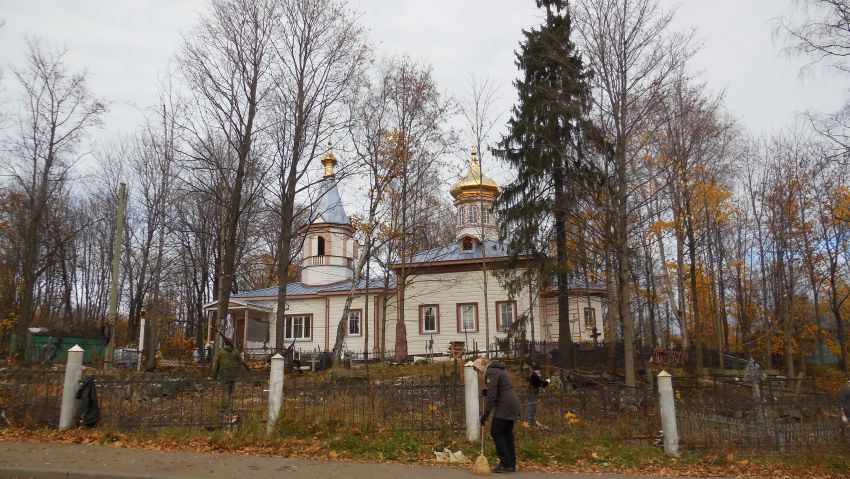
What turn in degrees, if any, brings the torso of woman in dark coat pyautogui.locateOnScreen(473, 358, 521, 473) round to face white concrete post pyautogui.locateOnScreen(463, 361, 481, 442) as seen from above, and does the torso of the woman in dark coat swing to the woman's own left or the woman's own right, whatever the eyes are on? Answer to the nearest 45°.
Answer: approximately 90° to the woman's own right

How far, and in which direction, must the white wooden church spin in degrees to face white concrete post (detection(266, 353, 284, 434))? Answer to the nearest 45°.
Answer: approximately 90° to its left

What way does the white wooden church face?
to the viewer's left

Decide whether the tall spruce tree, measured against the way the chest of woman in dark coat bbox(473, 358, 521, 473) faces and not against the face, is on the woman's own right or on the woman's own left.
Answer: on the woman's own right

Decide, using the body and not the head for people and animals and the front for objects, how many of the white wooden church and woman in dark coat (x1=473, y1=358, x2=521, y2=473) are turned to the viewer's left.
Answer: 2

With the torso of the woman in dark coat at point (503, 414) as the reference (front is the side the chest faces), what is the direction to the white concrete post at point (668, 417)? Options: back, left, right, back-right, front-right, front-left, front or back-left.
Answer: back-right

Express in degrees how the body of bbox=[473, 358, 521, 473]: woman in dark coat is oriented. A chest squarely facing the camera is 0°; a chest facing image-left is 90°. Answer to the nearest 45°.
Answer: approximately 90°
